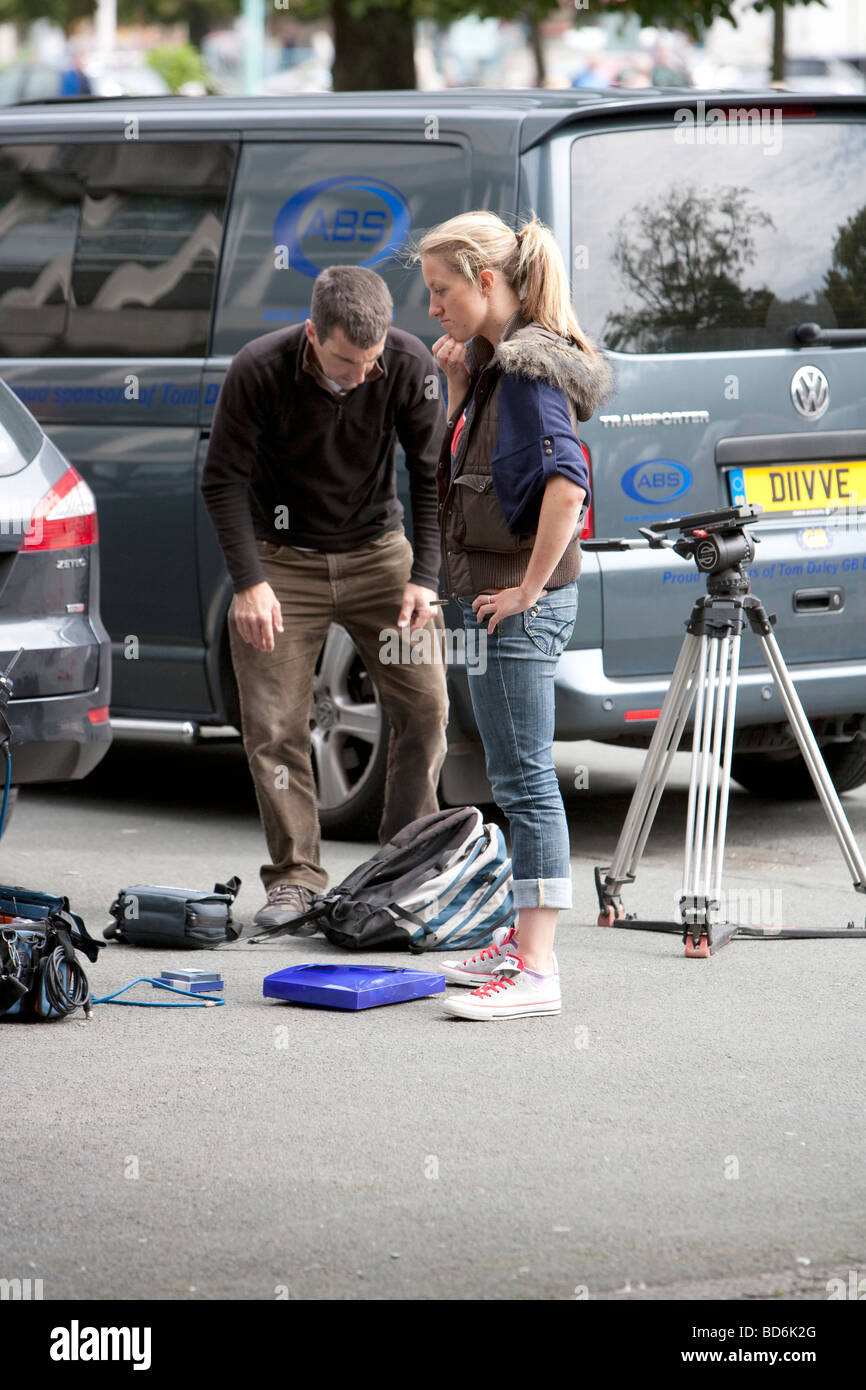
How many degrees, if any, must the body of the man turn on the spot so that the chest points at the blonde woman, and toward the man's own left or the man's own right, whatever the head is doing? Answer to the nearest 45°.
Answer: approximately 45° to the man's own left

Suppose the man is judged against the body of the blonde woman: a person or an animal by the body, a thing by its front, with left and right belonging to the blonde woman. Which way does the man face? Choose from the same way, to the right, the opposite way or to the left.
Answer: to the left

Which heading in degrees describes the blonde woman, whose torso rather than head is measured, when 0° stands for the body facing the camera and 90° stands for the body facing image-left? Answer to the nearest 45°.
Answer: approximately 90°

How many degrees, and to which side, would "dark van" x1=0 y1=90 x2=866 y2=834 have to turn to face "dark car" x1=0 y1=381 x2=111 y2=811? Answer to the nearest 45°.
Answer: approximately 90° to its left

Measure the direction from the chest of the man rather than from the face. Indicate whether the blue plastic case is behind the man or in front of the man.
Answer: in front

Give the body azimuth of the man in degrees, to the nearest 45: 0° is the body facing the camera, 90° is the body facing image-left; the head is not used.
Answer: approximately 0°

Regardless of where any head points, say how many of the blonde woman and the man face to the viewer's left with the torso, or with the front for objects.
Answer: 1

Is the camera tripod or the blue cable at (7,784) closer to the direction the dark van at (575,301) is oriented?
the blue cable

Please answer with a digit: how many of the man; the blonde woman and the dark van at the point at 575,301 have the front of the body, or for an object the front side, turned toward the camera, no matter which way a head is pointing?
1

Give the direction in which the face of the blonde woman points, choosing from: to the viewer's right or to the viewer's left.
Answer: to the viewer's left

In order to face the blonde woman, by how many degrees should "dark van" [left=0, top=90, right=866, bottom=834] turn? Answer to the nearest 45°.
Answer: approximately 135° to its left

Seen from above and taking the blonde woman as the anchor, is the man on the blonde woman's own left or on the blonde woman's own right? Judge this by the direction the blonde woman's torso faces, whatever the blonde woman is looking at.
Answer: on the blonde woman's own right

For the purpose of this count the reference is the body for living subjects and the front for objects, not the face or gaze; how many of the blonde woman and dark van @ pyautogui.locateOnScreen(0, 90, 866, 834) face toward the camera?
0

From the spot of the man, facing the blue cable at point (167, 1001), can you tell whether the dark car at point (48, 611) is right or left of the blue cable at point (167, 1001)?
right
